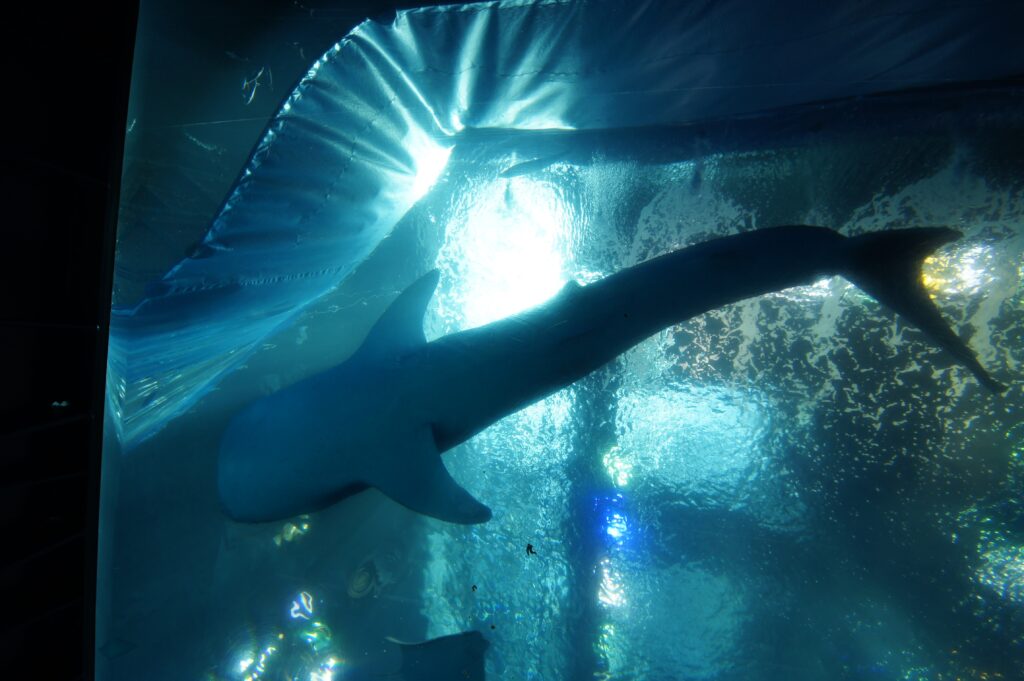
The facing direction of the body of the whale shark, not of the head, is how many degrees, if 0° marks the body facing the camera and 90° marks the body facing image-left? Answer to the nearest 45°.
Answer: approximately 90°
